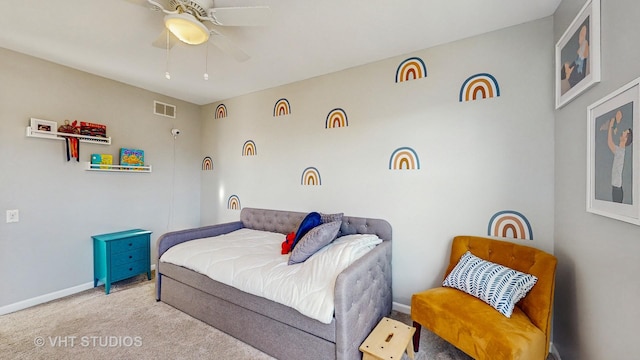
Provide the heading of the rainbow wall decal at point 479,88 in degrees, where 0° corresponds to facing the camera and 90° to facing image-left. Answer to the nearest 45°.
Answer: approximately 0°

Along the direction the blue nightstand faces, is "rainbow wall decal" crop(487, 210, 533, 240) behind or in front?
in front

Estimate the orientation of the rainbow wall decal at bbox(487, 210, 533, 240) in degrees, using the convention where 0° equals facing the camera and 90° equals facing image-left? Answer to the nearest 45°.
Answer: approximately 0°

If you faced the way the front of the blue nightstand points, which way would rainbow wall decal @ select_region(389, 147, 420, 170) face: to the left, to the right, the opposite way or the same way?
to the right

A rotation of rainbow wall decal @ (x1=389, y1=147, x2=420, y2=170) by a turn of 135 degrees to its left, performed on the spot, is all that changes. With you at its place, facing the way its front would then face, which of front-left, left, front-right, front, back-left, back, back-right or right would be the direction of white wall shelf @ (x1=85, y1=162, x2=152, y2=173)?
back-left

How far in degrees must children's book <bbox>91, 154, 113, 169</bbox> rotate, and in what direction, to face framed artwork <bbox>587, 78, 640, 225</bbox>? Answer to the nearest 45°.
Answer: approximately 45° to its left

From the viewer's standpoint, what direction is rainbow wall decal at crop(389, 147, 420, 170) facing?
toward the camera

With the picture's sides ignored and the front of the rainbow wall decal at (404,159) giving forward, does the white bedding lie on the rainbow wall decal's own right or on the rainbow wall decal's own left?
on the rainbow wall decal's own right

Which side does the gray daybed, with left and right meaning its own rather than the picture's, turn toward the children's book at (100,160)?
right

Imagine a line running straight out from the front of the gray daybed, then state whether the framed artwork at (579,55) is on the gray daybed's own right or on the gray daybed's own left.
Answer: on the gray daybed's own left

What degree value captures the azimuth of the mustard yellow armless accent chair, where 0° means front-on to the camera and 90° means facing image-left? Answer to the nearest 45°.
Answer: approximately 45°

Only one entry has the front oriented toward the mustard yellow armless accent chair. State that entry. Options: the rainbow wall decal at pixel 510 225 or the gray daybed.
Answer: the rainbow wall decal

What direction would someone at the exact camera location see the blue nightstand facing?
facing the viewer and to the right of the viewer
